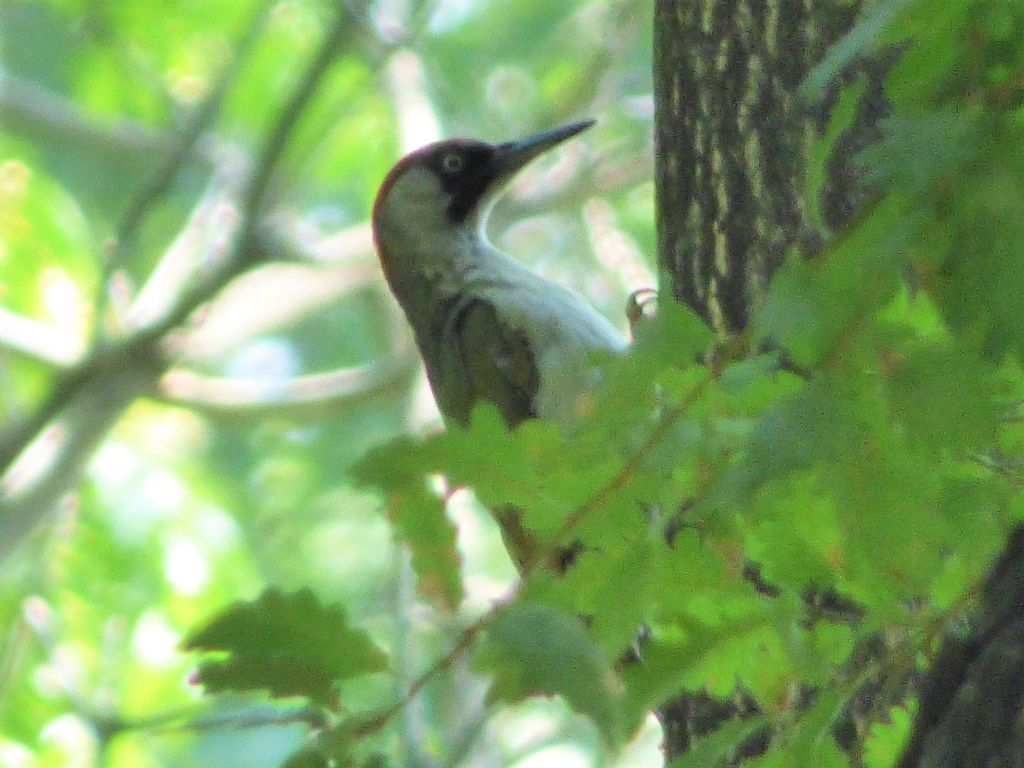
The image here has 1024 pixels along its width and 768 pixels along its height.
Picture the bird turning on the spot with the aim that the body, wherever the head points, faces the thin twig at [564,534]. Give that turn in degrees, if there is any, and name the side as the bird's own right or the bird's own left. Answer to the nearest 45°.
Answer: approximately 90° to the bird's own right

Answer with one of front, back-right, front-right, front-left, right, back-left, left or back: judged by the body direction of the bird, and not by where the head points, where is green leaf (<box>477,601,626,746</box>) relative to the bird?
right

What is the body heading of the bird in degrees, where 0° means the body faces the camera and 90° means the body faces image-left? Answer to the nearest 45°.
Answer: approximately 270°

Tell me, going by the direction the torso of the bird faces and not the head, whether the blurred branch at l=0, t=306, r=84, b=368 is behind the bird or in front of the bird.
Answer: behind

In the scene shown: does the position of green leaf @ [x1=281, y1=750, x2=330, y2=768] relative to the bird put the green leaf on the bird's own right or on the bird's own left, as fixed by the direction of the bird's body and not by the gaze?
on the bird's own right

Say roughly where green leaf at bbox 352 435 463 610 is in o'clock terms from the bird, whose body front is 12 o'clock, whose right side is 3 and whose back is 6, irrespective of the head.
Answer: The green leaf is roughly at 3 o'clock from the bird.
